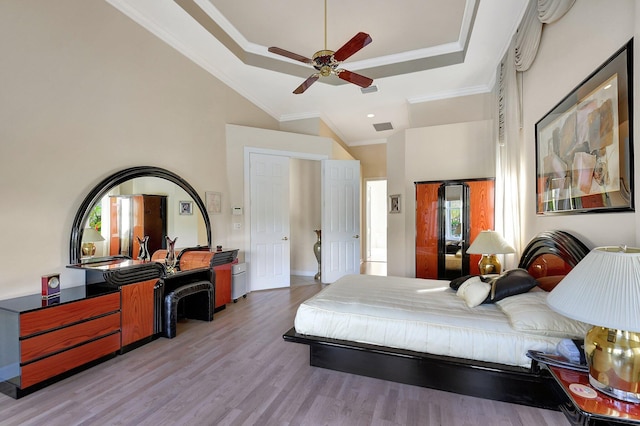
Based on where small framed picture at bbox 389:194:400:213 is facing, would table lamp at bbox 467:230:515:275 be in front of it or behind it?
in front

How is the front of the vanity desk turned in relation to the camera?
facing the viewer and to the right of the viewer

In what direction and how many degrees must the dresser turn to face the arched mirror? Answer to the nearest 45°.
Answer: approximately 90° to its left

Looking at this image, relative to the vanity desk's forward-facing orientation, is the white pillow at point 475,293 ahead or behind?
ahead

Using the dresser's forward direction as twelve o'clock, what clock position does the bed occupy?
The bed is roughly at 12 o'clock from the dresser.

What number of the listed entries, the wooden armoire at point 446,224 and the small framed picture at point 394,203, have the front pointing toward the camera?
2

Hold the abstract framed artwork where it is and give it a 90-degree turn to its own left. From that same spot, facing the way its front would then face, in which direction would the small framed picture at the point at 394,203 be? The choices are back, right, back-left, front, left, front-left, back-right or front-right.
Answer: back

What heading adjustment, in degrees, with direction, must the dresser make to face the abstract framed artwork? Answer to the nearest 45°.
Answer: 0° — it already faces it

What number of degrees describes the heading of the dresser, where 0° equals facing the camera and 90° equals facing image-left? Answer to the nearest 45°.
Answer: approximately 315°

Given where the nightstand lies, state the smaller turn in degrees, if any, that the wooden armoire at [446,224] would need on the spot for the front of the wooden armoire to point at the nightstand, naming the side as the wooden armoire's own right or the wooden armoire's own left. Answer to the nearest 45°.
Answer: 0° — it already faces it

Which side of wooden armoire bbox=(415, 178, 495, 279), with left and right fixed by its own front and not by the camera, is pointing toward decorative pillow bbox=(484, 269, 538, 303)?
front

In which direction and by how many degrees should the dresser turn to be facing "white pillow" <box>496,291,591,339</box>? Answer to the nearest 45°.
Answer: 0° — it already faces it

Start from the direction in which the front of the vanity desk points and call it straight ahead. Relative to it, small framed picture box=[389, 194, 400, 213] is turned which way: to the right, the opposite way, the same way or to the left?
to the right

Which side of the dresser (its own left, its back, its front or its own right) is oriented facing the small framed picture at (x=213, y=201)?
left

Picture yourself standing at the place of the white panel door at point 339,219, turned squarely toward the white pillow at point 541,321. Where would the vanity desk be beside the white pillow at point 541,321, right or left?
right

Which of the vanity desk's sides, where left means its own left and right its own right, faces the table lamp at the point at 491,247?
front
